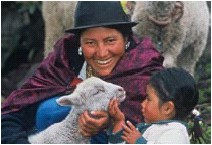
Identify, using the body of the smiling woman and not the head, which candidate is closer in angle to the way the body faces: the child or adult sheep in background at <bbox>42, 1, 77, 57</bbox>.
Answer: the child

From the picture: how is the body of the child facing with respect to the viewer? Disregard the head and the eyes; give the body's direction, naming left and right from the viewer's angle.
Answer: facing to the left of the viewer

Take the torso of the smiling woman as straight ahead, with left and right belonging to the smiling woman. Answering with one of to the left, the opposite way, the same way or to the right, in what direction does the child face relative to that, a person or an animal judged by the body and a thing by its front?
to the right

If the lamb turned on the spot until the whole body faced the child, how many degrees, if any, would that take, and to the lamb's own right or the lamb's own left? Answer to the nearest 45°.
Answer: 0° — it already faces them

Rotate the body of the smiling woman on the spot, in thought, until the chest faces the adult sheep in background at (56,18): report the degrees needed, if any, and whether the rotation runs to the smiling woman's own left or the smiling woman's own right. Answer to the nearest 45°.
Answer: approximately 180°

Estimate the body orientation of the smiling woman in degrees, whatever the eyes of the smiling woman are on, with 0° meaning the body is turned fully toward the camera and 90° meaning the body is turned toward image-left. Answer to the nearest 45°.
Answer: approximately 0°

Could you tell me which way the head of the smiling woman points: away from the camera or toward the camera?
toward the camera

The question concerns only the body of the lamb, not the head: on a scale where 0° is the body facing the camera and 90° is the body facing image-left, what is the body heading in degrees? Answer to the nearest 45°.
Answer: approximately 270°

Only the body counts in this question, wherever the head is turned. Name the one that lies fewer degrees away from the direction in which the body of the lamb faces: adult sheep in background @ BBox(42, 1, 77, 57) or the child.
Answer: the child

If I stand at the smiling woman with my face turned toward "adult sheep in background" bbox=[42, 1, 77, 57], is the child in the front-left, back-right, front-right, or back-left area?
back-right

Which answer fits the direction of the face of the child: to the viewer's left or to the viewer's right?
to the viewer's left

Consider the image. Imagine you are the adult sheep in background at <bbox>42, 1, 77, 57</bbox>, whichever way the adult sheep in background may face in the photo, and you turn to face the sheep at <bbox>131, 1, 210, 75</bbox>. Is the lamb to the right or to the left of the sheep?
right

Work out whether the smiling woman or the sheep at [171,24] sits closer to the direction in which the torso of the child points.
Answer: the smiling woman

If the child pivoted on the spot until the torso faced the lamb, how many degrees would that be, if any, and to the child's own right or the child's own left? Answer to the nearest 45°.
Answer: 0° — they already face it

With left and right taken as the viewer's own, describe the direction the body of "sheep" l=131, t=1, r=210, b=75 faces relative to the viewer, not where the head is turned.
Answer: facing the viewer and to the left of the viewer
